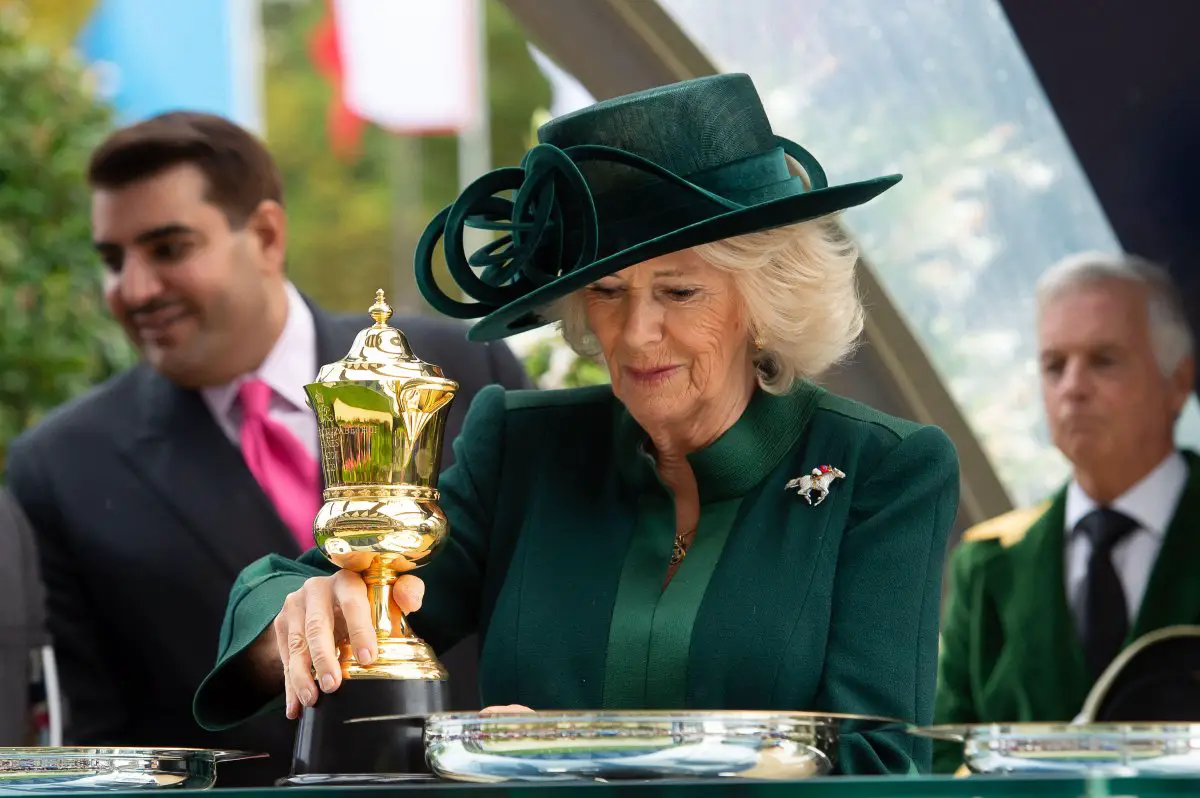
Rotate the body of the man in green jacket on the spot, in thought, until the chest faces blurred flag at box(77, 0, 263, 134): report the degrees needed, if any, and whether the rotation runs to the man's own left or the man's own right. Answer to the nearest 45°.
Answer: approximately 90° to the man's own right

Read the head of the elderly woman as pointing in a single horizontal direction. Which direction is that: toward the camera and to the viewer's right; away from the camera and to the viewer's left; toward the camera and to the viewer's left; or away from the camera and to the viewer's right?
toward the camera and to the viewer's left

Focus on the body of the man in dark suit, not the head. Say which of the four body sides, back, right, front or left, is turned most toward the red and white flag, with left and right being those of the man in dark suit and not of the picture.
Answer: back

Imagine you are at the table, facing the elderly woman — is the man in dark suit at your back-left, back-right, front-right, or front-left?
front-left

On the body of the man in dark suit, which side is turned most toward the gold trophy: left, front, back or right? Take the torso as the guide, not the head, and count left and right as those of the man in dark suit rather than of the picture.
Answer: front

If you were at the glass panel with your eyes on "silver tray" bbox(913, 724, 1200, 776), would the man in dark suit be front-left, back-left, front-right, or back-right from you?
front-right

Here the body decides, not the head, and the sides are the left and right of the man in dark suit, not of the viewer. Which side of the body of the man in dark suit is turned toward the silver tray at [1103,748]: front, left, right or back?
front

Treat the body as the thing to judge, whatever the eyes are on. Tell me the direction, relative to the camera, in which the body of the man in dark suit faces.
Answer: toward the camera

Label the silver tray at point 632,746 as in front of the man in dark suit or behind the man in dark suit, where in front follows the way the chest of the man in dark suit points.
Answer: in front

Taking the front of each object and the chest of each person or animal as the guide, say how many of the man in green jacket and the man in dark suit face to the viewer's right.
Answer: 0

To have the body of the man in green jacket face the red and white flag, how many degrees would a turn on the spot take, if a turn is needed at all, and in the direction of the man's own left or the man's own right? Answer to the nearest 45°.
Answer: approximately 90° to the man's own right

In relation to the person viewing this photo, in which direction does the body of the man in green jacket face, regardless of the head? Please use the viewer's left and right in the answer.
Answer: facing the viewer and to the left of the viewer

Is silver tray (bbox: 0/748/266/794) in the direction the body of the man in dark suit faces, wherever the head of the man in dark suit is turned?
yes
